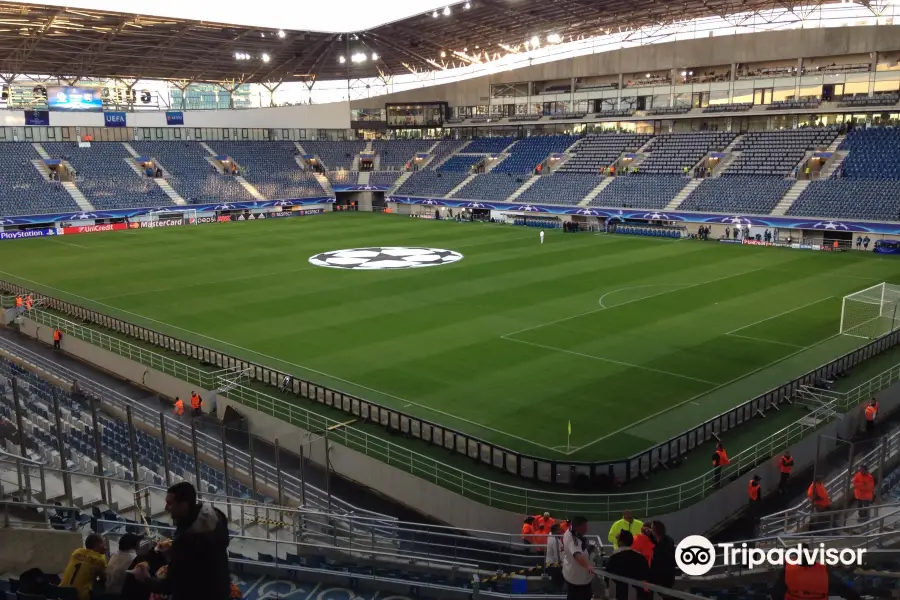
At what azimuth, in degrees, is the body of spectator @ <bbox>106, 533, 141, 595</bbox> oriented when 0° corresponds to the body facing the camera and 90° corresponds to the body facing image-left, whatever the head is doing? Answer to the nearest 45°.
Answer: approximately 225°

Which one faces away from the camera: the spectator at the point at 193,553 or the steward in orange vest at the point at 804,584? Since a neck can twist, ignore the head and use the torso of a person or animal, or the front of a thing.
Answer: the steward in orange vest

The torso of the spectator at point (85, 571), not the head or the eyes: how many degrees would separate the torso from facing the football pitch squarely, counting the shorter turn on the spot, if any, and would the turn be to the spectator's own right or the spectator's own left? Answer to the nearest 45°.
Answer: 0° — they already face it

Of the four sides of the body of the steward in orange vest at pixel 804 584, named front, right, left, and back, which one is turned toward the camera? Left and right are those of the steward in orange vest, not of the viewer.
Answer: back

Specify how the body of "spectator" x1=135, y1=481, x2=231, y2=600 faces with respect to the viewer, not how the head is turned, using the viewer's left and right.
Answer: facing to the left of the viewer

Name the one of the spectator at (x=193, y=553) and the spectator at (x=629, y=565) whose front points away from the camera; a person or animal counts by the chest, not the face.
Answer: the spectator at (x=629, y=565)

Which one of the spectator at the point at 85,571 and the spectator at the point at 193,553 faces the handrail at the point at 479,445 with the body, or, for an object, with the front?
the spectator at the point at 85,571

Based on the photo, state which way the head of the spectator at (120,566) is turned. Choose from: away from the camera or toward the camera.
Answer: away from the camera

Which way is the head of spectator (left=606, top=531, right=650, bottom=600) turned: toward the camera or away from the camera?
away from the camera

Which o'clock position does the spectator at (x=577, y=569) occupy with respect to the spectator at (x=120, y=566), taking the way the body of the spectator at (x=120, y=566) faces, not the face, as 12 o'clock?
the spectator at (x=577, y=569) is roughly at 2 o'clock from the spectator at (x=120, y=566).

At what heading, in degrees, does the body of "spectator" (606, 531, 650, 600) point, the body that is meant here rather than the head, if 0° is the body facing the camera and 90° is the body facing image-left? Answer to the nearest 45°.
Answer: approximately 180°

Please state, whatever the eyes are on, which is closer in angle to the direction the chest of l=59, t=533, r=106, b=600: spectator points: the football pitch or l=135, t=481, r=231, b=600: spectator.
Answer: the football pitch
